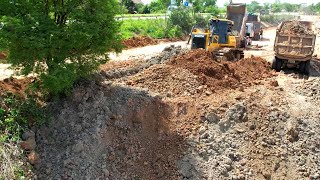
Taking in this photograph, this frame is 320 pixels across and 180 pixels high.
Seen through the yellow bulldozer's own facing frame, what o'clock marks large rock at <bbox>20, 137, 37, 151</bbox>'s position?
The large rock is roughly at 11 o'clock from the yellow bulldozer.

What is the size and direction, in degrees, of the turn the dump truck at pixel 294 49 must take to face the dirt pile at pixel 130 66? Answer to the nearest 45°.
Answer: approximately 135° to its left

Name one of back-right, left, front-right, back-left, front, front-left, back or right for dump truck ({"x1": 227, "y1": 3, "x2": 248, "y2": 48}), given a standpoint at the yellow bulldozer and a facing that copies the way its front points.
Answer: back-right

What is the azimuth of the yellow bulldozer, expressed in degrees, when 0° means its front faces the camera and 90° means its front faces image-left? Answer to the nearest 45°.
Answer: approximately 45°

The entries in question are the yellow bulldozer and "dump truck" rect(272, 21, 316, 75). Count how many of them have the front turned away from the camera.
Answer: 1

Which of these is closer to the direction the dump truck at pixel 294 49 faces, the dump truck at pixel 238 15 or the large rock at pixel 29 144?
the dump truck

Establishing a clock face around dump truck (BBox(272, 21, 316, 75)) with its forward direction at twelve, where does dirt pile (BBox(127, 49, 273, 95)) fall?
The dirt pile is roughly at 7 o'clock from the dump truck.

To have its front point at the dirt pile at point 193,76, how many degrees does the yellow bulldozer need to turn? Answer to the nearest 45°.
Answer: approximately 45° to its left

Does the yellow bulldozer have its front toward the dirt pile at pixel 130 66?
yes

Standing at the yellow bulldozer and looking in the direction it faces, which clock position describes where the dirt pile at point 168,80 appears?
The dirt pile is roughly at 11 o'clock from the yellow bulldozer.

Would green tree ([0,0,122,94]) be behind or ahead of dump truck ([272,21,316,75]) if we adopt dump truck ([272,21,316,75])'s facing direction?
behind

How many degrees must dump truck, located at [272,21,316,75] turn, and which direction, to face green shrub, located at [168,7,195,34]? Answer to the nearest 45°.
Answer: approximately 45° to its left

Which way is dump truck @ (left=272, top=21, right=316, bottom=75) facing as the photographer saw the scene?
facing away from the viewer

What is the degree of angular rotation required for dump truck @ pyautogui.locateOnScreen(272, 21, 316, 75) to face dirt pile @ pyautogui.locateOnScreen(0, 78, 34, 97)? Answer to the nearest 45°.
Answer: approximately 135° to its left
